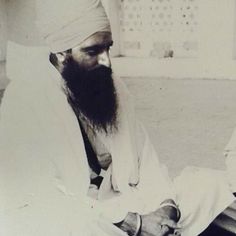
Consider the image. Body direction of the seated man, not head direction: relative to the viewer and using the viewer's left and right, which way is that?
facing the viewer and to the right of the viewer
